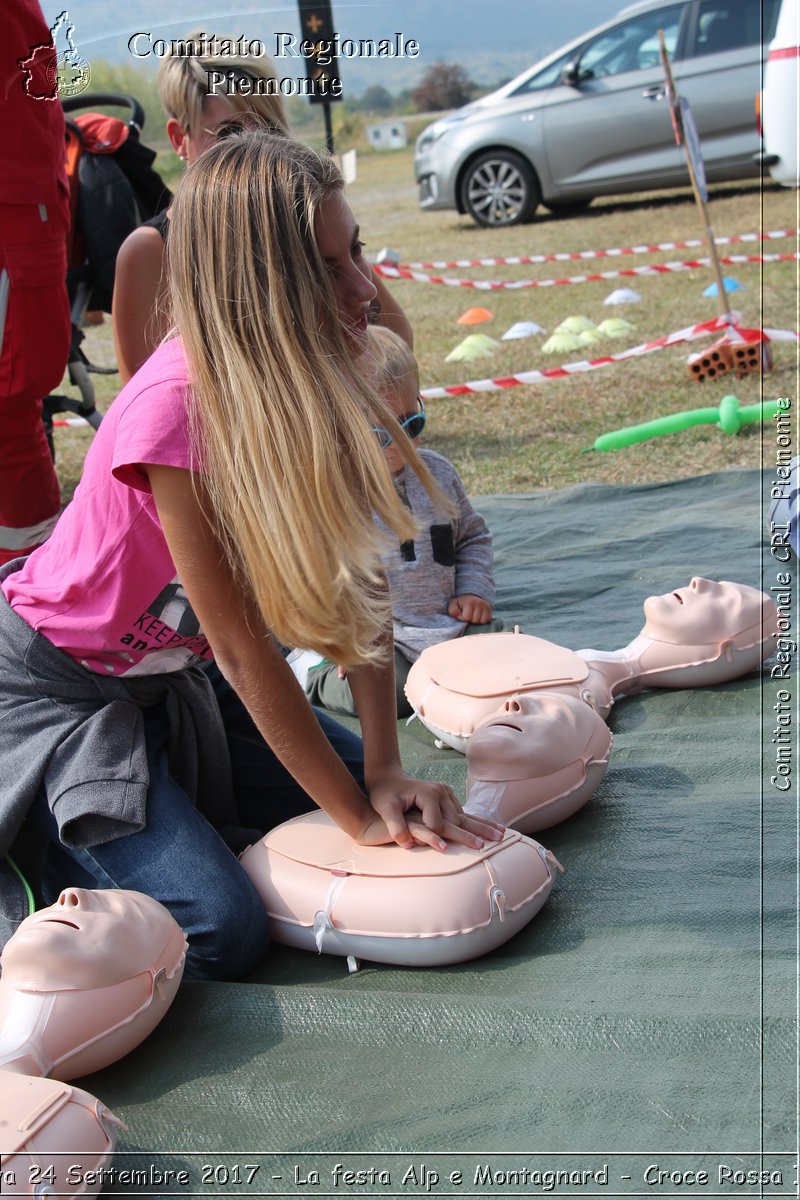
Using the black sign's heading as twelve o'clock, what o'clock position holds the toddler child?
The toddler child is roughly at 12 o'clock from the black sign.

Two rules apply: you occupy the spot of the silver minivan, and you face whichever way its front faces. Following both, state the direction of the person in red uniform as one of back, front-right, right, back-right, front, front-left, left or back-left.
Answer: left

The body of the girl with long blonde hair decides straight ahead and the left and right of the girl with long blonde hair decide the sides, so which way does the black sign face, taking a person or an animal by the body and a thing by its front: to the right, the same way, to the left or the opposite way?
to the right

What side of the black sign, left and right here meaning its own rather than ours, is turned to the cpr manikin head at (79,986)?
front

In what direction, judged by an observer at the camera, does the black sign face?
facing the viewer

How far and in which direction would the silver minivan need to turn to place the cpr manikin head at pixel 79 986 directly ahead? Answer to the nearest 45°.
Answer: approximately 90° to its left

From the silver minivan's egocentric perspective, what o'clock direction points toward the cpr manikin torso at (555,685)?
The cpr manikin torso is roughly at 9 o'clock from the silver minivan.

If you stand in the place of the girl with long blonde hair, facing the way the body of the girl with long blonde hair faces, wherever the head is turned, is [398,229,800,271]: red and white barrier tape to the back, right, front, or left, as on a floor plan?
left

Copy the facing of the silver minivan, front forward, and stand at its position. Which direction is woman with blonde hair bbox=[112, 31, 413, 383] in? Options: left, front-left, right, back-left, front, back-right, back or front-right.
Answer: left

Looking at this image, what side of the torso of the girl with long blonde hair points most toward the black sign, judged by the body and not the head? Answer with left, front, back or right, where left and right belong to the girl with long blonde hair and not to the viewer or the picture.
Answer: left

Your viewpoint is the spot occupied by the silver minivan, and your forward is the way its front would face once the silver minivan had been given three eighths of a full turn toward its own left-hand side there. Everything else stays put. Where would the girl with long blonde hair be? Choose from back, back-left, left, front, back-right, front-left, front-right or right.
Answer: front-right

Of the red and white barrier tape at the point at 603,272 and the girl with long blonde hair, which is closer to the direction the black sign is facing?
the girl with long blonde hair

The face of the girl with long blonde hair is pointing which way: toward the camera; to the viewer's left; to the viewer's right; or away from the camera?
to the viewer's right

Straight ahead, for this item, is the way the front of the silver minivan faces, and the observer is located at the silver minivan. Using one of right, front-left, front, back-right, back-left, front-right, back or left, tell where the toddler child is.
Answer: left

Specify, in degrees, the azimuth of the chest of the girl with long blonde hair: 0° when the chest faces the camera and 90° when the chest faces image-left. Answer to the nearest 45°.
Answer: approximately 270°

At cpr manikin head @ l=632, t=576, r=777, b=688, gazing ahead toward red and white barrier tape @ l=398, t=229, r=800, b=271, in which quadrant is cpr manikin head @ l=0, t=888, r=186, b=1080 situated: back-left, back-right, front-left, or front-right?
back-left

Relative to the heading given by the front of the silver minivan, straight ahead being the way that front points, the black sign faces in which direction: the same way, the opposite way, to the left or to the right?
to the left

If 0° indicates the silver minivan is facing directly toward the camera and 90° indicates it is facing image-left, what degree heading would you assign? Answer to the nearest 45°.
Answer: approximately 90°
